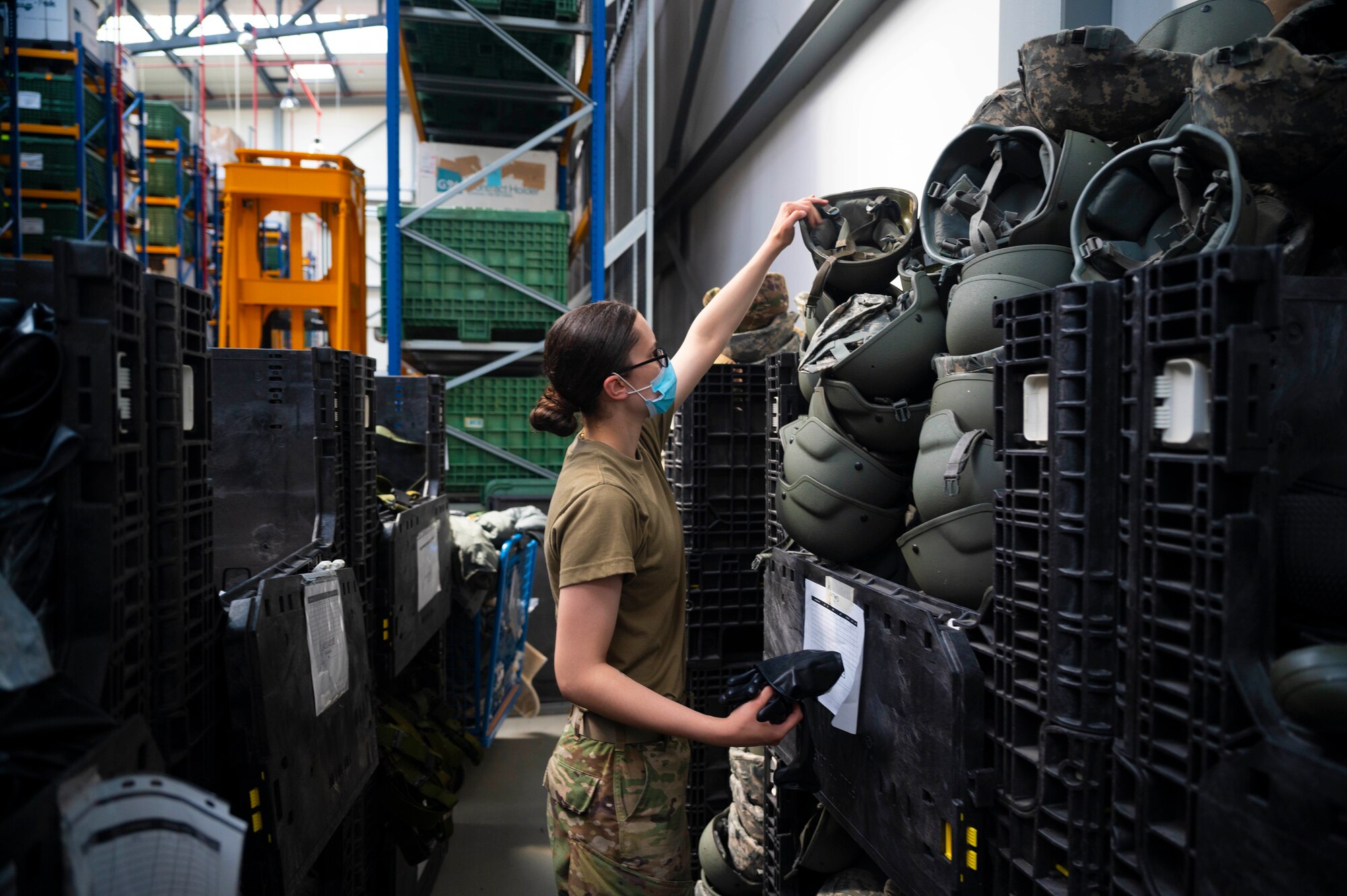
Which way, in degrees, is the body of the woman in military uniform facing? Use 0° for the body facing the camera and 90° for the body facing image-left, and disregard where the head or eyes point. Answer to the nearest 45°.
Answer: approximately 270°

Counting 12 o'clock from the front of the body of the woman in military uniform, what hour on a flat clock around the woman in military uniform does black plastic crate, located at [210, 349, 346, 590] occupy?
The black plastic crate is roughly at 7 o'clock from the woman in military uniform.

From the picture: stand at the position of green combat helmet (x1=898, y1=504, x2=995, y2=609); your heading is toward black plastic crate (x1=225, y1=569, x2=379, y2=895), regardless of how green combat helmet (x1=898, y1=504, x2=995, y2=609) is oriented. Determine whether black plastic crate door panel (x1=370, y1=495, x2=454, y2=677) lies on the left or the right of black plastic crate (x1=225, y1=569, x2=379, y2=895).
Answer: right

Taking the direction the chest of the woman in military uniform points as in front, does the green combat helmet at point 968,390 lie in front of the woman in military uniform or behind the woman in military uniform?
in front

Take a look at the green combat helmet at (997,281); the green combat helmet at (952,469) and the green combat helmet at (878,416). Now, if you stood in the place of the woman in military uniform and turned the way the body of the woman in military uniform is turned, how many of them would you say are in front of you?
3

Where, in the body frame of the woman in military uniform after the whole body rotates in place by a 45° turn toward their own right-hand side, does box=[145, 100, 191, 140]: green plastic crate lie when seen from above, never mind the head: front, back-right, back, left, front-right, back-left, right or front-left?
back

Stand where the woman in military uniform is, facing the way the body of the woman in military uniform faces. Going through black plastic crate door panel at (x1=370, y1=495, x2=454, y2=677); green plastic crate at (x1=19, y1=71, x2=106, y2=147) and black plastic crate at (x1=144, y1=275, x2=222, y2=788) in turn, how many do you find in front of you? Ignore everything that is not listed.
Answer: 0

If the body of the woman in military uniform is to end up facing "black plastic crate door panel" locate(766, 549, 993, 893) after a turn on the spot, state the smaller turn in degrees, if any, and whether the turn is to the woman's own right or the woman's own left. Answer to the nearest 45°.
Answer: approximately 45° to the woman's own right

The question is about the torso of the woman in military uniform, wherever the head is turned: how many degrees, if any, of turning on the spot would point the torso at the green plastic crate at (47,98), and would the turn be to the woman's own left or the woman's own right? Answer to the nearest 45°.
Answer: approximately 135° to the woman's own left

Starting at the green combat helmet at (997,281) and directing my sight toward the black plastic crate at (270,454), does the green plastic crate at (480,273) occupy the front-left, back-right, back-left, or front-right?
front-right

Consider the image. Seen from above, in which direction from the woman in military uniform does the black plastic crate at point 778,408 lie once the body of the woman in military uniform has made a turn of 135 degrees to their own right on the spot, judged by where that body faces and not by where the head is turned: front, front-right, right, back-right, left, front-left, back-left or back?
back

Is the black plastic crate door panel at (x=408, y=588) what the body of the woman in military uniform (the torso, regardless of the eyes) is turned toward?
no

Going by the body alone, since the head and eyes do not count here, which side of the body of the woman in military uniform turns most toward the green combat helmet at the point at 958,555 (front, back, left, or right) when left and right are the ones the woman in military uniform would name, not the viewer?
front

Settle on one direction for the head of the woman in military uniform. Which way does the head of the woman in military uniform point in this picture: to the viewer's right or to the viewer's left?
to the viewer's right
